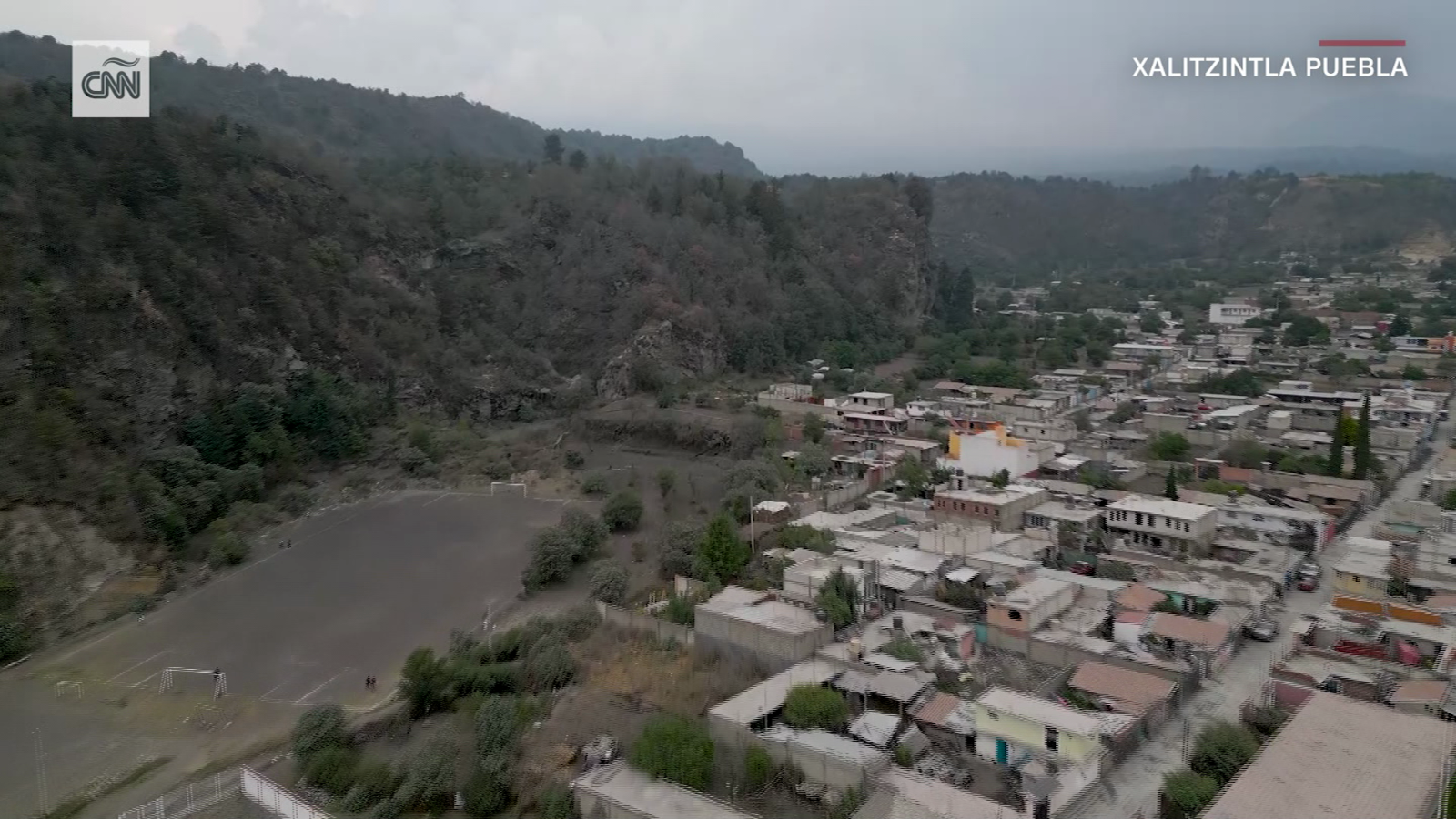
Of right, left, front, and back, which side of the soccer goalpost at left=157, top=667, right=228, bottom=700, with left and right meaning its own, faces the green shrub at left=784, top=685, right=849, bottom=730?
right

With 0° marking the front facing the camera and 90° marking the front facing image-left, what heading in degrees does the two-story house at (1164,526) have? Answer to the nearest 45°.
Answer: approximately 45°

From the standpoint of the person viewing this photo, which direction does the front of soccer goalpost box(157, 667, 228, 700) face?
facing away from the viewer and to the right of the viewer

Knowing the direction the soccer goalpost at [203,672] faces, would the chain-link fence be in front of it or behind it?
behind

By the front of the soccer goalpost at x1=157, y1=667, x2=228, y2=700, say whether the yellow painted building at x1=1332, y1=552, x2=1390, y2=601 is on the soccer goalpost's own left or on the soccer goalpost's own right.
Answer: on the soccer goalpost's own right

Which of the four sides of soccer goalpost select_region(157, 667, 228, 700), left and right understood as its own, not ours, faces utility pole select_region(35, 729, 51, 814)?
back

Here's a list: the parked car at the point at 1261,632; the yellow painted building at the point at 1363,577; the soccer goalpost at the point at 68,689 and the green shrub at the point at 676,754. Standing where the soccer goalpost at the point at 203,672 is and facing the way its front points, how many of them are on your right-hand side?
3

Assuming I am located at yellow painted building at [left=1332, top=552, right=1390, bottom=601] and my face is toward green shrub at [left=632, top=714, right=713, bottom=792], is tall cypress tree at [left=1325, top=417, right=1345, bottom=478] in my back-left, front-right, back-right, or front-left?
back-right

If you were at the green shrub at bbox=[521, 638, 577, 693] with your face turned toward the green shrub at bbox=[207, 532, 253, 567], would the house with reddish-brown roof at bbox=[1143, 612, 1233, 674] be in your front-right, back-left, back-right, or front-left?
back-right

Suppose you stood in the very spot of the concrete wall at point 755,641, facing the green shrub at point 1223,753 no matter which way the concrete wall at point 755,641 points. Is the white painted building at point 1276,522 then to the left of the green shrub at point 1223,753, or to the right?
left

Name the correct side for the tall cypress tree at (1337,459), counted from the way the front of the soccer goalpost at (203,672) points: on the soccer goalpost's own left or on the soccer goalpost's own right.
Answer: on the soccer goalpost's own right
